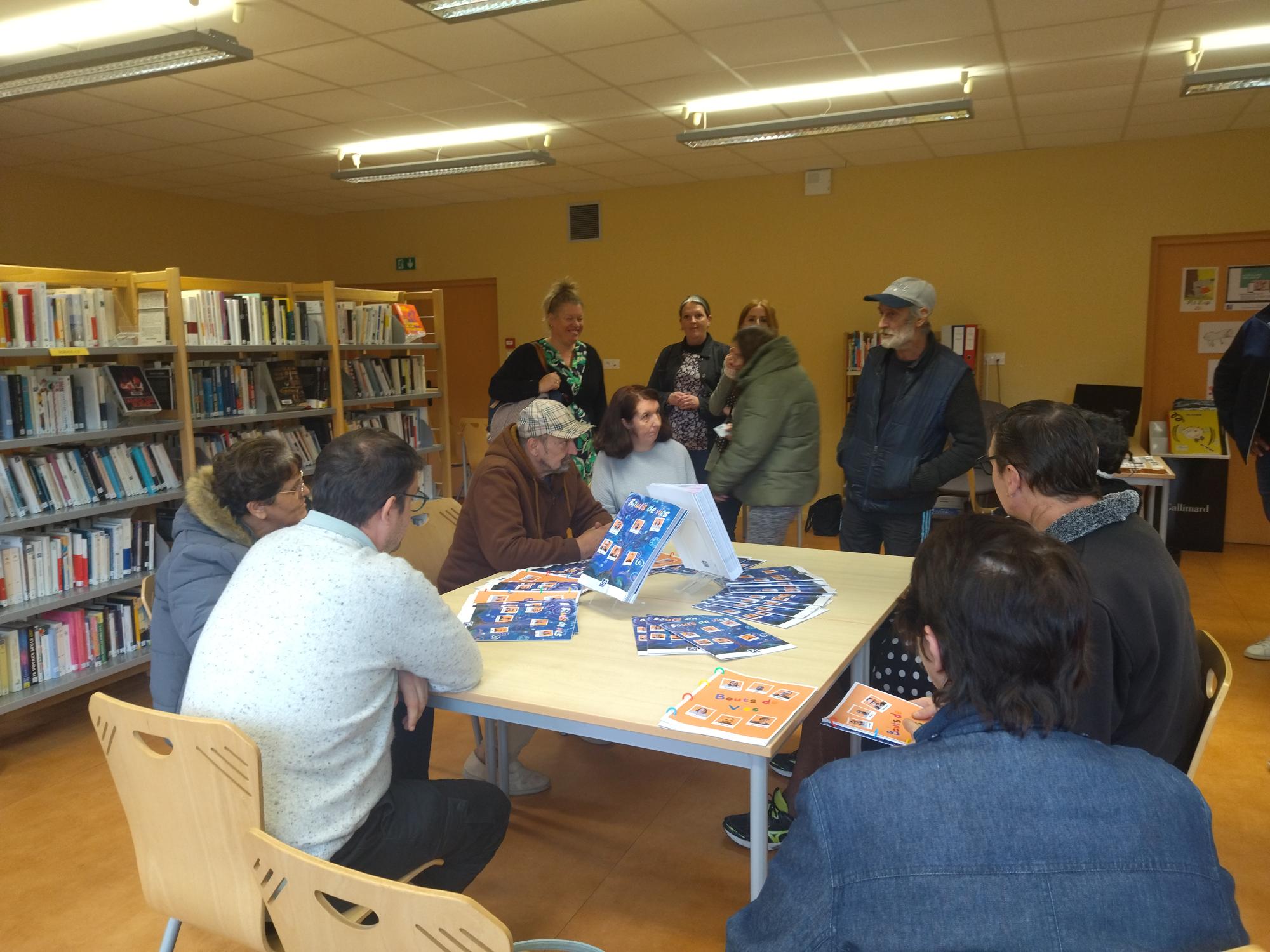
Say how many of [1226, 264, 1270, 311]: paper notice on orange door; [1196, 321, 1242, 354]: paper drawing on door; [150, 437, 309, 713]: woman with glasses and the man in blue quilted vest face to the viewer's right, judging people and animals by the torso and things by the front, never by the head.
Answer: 1

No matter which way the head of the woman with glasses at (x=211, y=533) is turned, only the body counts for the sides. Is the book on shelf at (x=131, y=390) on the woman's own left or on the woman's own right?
on the woman's own left

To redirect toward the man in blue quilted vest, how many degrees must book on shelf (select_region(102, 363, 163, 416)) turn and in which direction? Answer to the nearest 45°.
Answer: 0° — it already faces them

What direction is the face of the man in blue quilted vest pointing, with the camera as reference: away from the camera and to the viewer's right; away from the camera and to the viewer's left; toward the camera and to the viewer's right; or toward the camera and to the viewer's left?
toward the camera and to the viewer's left

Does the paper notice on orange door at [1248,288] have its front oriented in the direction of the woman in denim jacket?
yes

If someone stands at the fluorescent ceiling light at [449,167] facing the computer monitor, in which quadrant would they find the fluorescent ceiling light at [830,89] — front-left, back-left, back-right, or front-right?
front-right

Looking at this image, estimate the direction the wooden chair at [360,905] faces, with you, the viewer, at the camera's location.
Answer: facing away from the viewer and to the right of the viewer

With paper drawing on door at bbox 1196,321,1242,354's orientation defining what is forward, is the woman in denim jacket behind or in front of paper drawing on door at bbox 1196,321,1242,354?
in front

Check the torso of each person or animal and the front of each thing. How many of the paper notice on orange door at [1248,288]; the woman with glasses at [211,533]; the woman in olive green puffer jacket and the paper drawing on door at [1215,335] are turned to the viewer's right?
1

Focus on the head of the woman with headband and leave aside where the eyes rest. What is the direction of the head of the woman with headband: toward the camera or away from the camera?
toward the camera

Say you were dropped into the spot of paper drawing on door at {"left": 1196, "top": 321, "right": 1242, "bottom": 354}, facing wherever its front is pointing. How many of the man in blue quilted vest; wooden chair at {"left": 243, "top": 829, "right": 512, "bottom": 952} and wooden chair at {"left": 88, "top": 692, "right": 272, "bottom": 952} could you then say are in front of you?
3

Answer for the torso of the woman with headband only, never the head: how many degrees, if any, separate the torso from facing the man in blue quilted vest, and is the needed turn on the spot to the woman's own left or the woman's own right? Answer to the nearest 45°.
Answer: approximately 45° to the woman's own left

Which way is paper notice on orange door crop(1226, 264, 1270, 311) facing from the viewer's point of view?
toward the camera

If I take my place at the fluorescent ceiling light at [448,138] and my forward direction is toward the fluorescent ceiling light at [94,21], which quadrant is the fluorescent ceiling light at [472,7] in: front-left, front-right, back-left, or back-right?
front-left

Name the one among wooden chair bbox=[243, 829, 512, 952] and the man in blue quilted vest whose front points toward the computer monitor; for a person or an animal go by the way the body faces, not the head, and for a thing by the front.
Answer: the wooden chair

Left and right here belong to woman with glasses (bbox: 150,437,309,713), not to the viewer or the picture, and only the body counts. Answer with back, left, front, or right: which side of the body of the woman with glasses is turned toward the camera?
right
